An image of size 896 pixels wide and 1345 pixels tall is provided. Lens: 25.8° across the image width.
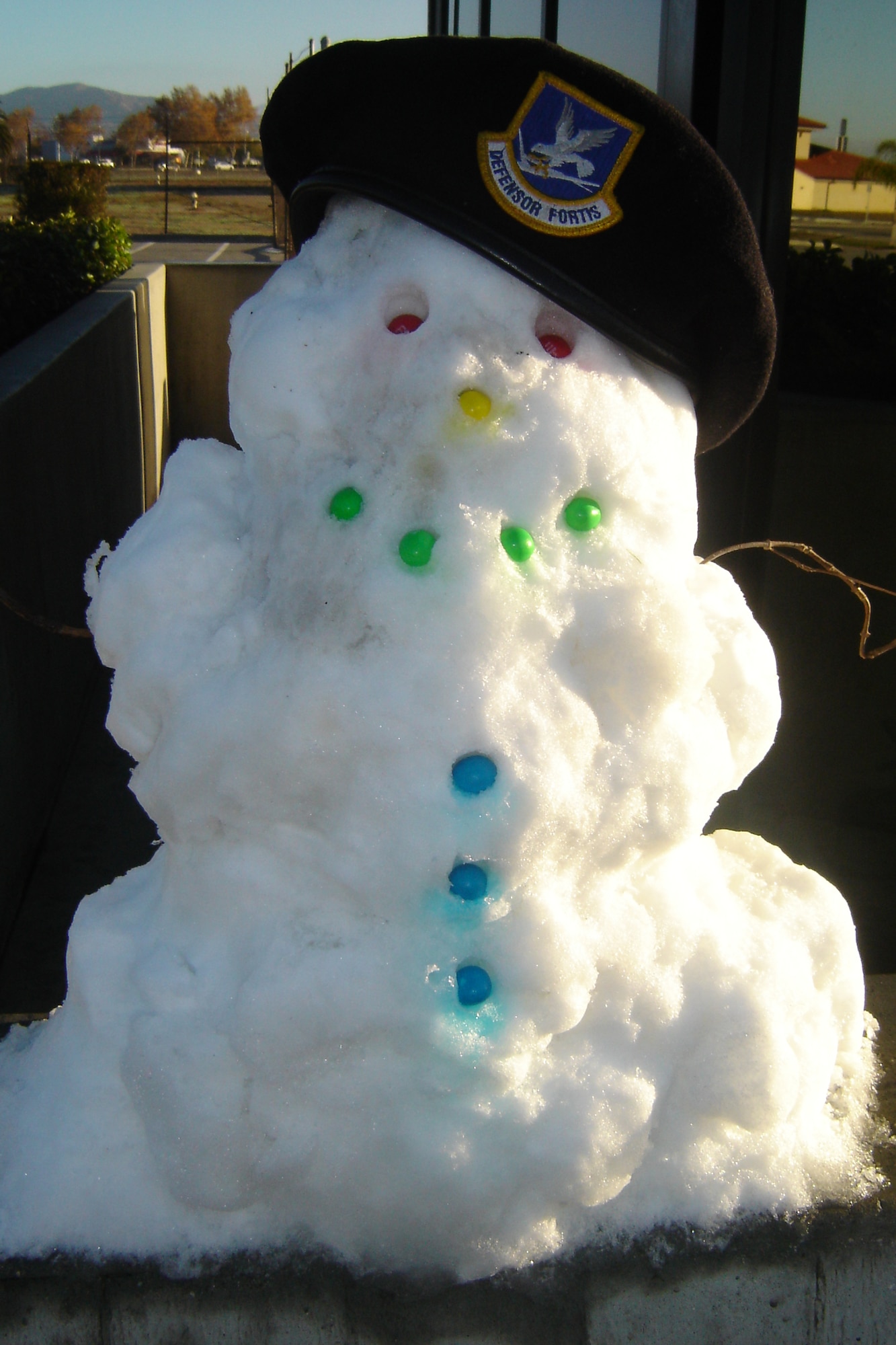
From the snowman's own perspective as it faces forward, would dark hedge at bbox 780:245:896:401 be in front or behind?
behind

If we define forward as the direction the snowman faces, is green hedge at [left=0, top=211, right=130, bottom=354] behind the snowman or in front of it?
behind

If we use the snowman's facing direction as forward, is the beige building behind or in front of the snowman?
behind

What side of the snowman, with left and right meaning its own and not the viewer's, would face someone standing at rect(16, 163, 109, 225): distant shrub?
back

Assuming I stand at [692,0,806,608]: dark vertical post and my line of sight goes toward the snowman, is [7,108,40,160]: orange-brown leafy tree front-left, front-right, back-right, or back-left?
back-right

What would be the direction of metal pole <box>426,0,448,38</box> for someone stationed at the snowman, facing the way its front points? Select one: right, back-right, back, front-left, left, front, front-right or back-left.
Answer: back

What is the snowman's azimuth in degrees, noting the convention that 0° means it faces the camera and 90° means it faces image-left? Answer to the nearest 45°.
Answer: approximately 0°

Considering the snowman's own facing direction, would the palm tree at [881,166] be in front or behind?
behind
